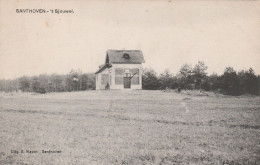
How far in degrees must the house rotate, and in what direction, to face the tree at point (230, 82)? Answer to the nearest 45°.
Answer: approximately 45° to its left

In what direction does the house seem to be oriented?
toward the camera
